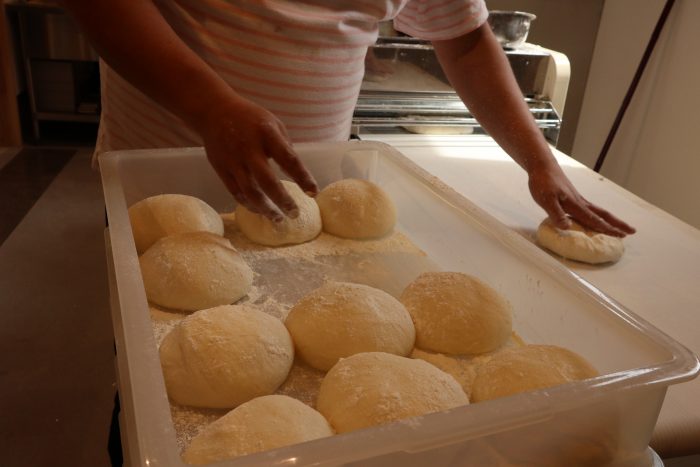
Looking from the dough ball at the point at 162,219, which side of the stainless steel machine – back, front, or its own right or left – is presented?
front

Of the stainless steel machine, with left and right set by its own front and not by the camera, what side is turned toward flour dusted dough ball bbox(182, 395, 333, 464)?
front

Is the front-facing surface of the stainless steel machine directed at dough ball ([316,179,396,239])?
yes

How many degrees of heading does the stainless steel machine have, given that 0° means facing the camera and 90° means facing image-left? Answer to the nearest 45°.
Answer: approximately 0°

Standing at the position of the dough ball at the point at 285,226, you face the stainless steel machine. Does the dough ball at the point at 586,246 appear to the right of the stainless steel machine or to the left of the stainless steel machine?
right

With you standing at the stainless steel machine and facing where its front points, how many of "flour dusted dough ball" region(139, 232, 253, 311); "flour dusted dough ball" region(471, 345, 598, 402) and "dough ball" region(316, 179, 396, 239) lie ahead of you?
3

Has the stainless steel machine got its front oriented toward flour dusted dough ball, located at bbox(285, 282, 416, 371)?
yes

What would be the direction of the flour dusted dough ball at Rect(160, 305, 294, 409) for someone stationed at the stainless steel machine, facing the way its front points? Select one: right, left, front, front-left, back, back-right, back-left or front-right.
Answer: front

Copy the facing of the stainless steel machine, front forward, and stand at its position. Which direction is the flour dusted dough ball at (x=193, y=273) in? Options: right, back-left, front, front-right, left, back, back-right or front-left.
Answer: front

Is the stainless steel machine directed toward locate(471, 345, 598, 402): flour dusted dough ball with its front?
yes
